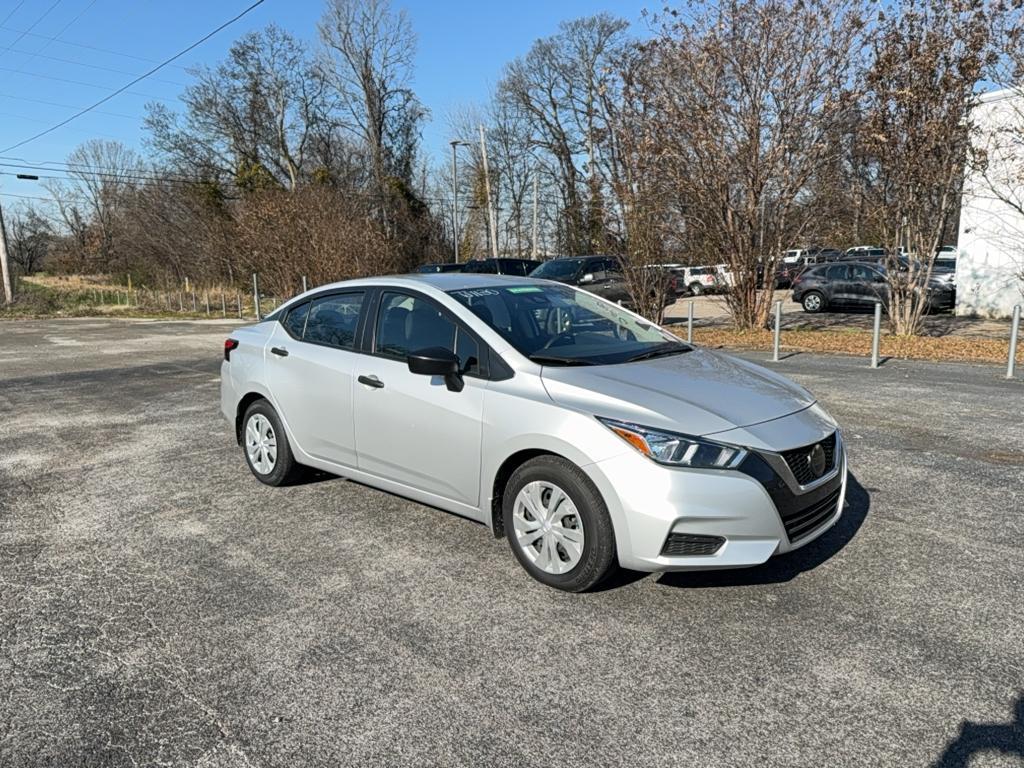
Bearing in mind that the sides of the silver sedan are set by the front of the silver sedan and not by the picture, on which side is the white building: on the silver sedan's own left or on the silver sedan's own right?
on the silver sedan's own left

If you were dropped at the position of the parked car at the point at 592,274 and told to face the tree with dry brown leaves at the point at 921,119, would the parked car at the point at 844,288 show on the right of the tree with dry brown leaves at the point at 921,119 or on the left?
left

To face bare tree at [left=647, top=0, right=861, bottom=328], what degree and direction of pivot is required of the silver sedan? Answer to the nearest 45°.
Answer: approximately 135° to its left

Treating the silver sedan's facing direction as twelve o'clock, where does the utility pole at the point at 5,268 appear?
The utility pole is roughly at 6 o'clock from the silver sedan.

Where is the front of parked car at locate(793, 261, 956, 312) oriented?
to the viewer's right

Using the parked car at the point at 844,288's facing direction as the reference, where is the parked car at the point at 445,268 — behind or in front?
behind

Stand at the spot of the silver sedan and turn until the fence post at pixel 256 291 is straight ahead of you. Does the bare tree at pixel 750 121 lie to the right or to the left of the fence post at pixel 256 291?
right

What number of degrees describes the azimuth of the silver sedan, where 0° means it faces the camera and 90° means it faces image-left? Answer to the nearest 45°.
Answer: approximately 315°

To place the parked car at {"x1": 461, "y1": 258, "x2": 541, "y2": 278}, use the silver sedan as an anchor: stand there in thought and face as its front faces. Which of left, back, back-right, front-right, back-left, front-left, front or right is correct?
back-left

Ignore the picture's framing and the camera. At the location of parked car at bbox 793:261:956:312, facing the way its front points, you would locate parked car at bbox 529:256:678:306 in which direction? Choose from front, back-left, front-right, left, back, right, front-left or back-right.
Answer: back-right
